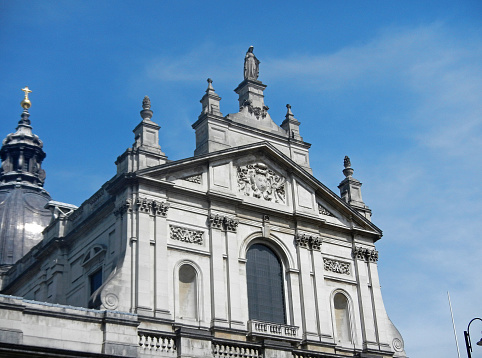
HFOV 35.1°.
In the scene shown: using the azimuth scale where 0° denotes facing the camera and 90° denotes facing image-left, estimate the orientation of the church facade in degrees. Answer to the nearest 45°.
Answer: approximately 315°
